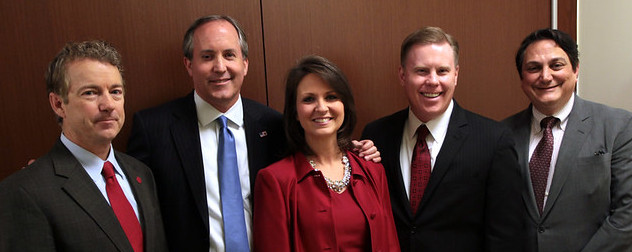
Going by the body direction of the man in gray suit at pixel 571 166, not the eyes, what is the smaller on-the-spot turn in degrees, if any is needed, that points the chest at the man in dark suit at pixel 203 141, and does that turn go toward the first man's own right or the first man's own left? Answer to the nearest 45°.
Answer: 0° — they already face them

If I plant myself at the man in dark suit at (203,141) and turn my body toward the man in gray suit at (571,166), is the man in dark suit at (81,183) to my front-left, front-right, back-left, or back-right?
back-right

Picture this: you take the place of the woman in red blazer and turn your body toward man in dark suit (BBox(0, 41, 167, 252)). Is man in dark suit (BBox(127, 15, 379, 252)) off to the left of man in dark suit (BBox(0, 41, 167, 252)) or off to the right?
right

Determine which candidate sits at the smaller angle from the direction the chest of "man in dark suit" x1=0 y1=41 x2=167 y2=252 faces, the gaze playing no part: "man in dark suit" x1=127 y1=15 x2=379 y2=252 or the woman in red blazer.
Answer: the woman in red blazer

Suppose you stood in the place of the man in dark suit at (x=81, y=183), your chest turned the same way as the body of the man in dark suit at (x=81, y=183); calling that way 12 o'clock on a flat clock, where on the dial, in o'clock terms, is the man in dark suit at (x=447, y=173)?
the man in dark suit at (x=447, y=173) is roughly at 11 o'clock from the man in dark suit at (x=81, y=183).

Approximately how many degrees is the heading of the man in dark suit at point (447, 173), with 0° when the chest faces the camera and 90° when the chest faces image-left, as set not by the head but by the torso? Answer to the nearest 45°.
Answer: approximately 45°

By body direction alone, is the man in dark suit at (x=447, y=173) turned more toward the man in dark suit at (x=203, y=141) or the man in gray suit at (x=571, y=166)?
the man in dark suit

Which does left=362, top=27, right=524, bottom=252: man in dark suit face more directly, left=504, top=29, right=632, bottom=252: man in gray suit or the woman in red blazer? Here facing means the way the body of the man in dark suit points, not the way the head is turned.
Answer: the woman in red blazer
